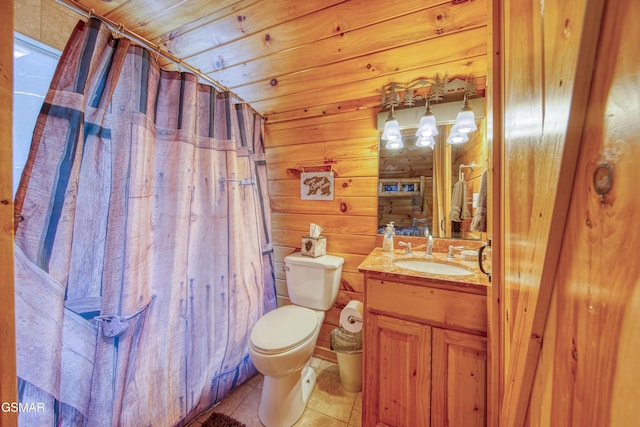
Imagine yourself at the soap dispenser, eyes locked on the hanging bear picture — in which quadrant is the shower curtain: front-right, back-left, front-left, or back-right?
front-left

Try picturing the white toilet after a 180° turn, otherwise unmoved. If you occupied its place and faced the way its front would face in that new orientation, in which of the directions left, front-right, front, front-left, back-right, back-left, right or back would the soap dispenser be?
front-right

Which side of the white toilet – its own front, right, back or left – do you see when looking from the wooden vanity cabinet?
left

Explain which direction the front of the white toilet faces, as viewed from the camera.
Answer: facing the viewer and to the left of the viewer
